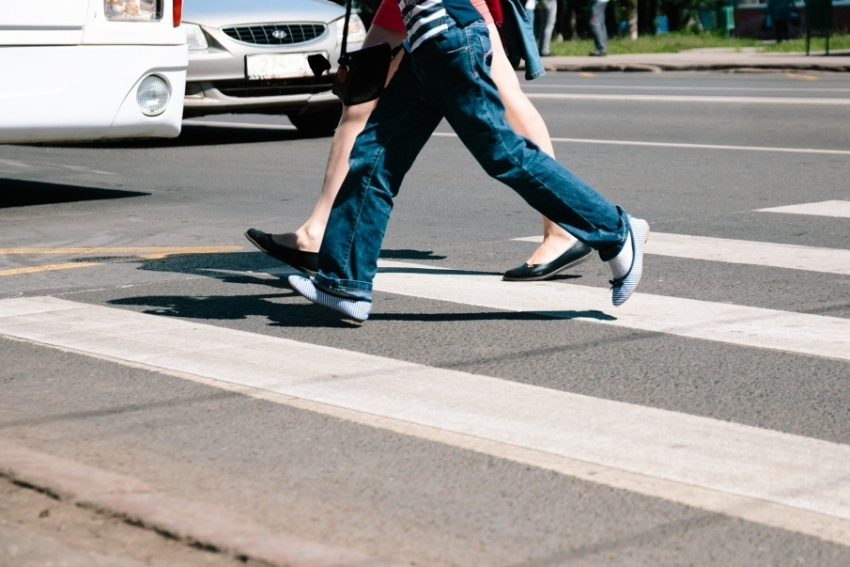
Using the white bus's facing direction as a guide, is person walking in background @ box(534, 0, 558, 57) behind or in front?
behind

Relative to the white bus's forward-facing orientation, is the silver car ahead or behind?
behind

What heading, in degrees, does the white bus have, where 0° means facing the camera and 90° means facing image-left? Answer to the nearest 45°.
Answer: approximately 0°
